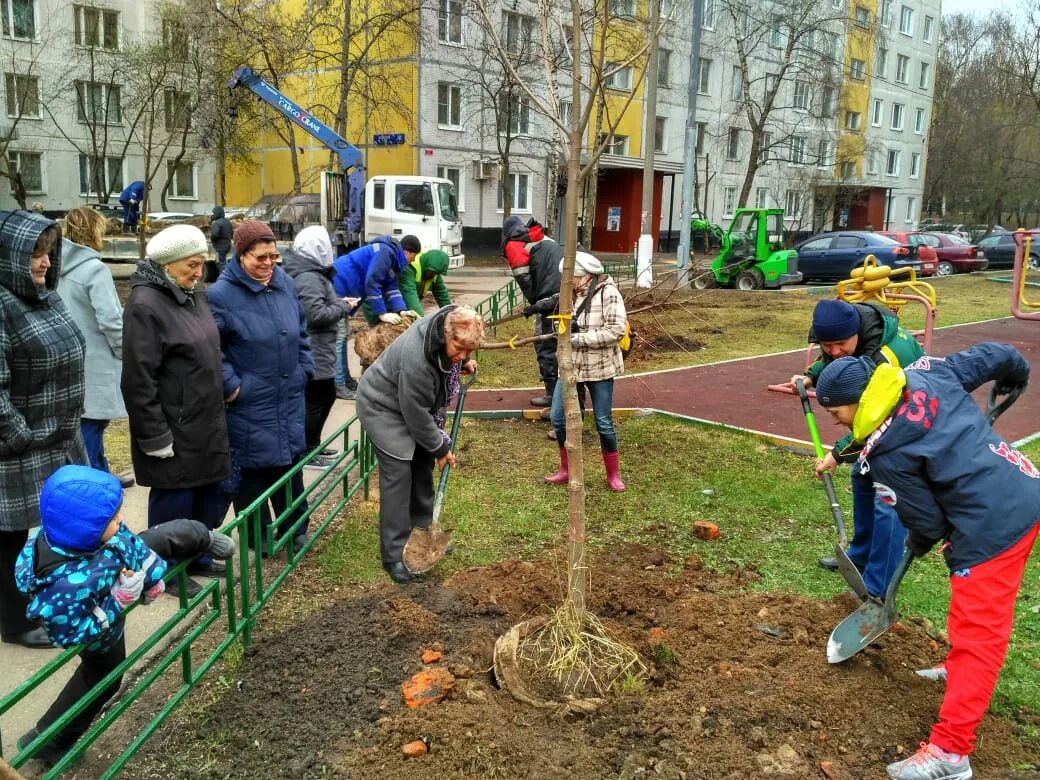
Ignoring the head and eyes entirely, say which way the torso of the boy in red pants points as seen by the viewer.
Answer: to the viewer's left

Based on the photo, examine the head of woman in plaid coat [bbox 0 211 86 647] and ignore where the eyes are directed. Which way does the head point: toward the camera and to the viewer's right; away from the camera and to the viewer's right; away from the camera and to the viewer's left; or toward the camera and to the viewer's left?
toward the camera and to the viewer's right

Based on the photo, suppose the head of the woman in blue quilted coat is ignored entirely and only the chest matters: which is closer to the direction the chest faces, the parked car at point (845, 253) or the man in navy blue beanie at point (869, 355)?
the man in navy blue beanie

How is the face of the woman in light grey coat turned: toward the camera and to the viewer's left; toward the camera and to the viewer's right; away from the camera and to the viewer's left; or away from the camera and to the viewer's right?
away from the camera and to the viewer's right

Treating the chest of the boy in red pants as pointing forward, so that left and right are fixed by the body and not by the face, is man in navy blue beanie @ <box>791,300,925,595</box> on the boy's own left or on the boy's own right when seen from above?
on the boy's own right

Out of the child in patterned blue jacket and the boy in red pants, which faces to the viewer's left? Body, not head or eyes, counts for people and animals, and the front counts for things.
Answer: the boy in red pants

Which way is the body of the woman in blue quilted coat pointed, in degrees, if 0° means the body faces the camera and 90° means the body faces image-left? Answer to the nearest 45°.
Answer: approximately 315°

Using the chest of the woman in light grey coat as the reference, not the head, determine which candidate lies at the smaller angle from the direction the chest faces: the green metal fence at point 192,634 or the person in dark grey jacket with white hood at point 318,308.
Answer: the person in dark grey jacket with white hood

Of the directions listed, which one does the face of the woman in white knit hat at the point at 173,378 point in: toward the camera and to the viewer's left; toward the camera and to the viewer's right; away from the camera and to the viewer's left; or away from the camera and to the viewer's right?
toward the camera and to the viewer's right

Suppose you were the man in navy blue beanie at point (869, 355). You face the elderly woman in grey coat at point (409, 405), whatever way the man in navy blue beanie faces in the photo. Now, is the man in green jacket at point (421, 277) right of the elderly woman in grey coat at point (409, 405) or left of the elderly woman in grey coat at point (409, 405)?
right

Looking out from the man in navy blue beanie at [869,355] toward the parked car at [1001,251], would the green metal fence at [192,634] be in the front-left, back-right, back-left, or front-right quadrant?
back-left

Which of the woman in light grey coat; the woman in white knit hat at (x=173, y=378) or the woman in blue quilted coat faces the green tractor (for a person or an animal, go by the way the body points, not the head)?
the woman in light grey coat

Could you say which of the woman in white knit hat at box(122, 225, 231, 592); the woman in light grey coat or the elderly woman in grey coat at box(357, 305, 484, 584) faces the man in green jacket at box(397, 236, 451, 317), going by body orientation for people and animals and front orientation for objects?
the woman in light grey coat
